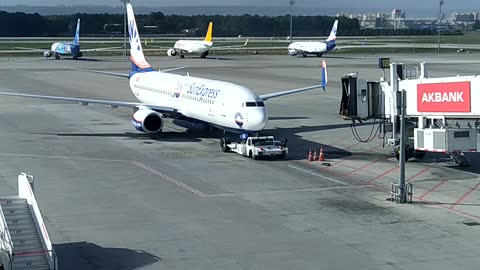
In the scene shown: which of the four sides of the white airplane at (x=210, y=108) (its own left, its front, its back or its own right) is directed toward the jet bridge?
front

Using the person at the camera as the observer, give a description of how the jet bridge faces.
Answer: facing to the left of the viewer

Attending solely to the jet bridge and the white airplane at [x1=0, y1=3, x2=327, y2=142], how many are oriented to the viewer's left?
1

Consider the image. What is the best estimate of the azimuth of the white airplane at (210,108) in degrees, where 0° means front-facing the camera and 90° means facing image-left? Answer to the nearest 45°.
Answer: approximately 315°

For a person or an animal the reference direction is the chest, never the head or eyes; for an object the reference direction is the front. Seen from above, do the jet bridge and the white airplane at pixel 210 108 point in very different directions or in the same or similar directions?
very different directions

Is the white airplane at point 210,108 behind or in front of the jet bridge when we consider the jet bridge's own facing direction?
in front
